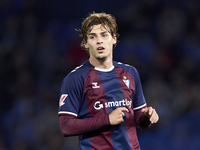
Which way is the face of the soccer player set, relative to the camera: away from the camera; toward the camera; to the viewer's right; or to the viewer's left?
toward the camera

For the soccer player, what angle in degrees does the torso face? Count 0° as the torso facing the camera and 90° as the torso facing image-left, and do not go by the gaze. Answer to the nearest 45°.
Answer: approximately 315°
